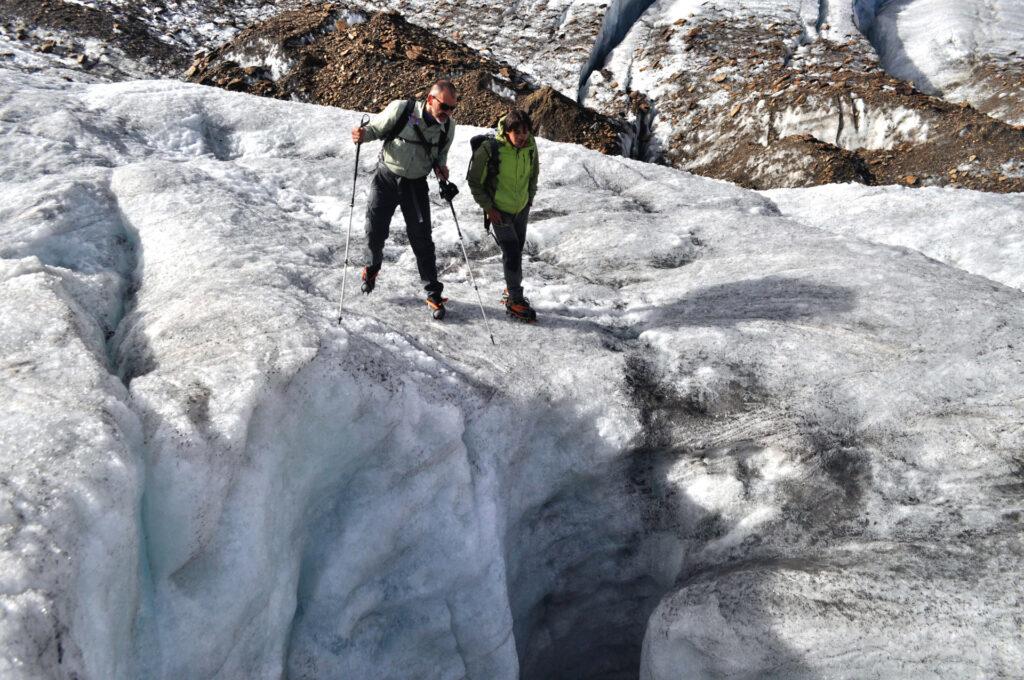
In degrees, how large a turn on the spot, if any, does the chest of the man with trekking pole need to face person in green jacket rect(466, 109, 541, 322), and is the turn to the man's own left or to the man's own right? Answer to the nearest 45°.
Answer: approximately 45° to the man's own left

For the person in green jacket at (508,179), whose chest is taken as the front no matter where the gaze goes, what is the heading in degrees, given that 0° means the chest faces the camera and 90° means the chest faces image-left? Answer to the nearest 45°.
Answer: approximately 315°

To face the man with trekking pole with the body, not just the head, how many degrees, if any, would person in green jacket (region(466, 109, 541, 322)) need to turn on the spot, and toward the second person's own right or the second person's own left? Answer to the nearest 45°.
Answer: approximately 135° to the second person's own right

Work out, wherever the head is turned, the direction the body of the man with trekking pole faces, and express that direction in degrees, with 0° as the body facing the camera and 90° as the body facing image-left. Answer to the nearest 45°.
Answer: approximately 315°
